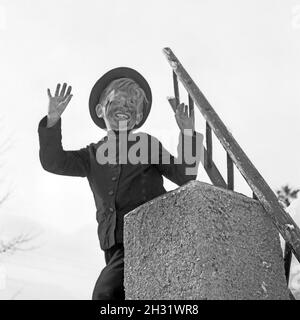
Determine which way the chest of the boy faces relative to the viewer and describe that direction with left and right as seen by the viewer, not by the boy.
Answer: facing the viewer

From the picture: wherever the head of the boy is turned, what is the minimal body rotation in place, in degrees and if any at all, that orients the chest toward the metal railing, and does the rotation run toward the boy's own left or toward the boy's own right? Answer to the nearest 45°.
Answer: approximately 45° to the boy's own left

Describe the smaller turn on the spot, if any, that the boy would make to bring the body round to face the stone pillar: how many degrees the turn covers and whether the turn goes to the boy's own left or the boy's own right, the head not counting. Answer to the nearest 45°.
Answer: approximately 45° to the boy's own left

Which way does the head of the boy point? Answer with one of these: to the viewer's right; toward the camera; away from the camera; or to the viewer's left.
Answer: toward the camera
